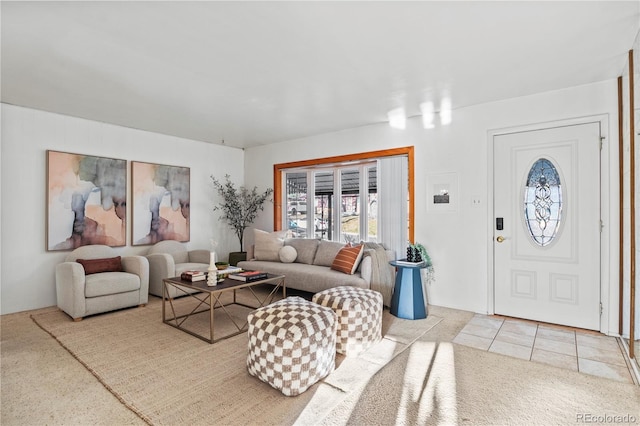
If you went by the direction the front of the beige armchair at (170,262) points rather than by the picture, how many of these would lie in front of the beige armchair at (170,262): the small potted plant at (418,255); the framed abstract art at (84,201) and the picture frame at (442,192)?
2

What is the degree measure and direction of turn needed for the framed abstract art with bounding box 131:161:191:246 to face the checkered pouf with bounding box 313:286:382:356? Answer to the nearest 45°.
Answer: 0° — it already faces it

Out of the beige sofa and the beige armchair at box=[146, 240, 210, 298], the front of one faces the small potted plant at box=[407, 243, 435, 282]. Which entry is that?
the beige armchair

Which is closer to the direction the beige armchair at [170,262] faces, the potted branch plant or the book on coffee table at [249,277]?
the book on coffee table

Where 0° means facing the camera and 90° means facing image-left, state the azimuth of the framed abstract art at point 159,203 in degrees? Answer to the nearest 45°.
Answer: approximately 315°

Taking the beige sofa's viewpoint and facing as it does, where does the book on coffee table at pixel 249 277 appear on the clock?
The book on coffee table is roughly at 12 o'clock from the beige sofa.

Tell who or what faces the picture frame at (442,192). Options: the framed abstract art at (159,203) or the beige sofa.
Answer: the framed abstract art

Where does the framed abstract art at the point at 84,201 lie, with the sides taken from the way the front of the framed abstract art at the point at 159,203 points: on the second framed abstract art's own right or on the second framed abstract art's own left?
on the second framed abstract art's own right

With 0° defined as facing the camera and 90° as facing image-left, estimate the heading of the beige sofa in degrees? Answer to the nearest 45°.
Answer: approximately 45°
